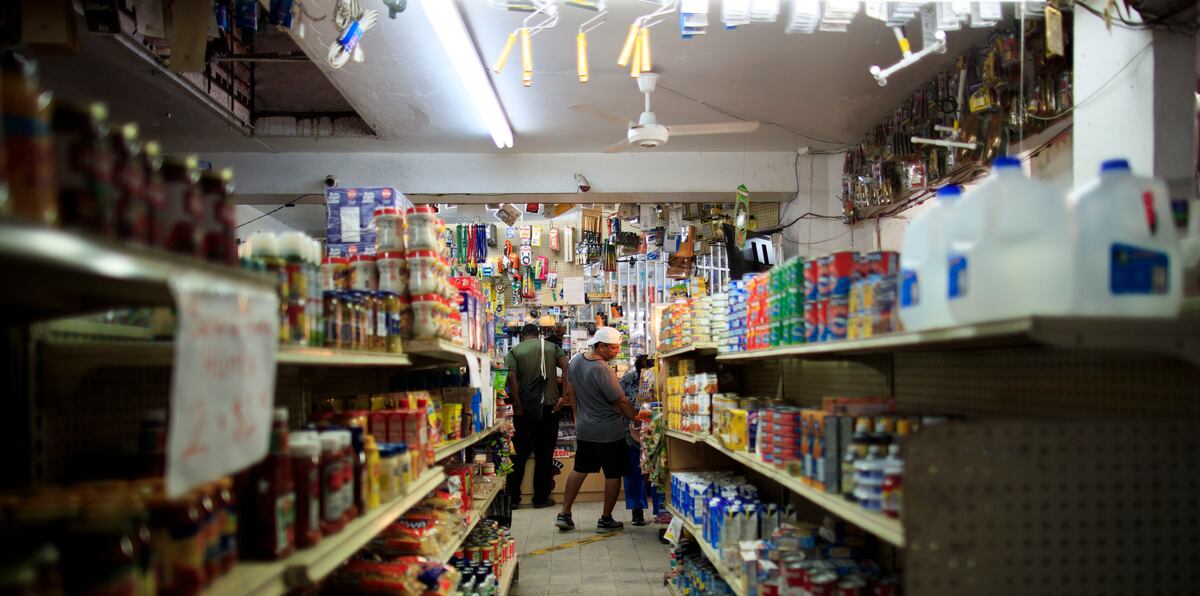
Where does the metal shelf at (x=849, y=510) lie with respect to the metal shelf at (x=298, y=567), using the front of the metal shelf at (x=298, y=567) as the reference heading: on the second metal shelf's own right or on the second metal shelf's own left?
on the second metal shelf's own left

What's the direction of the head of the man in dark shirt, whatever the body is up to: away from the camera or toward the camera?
away from the camera

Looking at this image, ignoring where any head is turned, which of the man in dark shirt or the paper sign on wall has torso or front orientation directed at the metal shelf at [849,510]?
the paper sign on wall

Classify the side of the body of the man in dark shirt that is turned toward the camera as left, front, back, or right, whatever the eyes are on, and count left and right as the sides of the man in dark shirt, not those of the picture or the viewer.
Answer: back

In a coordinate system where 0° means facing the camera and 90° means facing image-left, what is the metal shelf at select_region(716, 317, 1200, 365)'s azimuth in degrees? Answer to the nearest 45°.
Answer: approximately 45°

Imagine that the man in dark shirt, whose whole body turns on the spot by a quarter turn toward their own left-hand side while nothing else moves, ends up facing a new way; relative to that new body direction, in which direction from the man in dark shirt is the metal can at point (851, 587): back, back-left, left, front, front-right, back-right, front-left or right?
left
